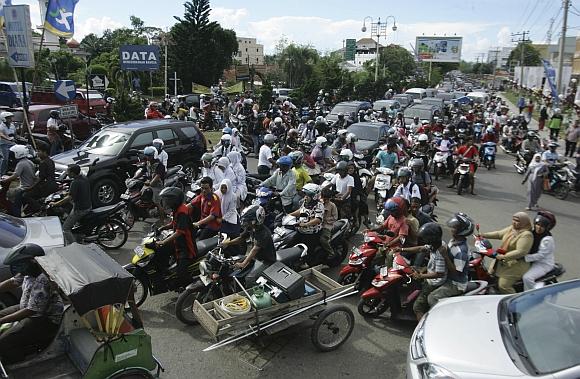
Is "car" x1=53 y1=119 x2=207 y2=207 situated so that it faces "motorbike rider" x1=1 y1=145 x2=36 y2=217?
yes

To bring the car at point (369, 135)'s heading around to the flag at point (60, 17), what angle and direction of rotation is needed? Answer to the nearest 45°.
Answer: approximately 45° to its right

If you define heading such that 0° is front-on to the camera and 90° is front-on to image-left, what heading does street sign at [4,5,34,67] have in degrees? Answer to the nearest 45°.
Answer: approximately 0°

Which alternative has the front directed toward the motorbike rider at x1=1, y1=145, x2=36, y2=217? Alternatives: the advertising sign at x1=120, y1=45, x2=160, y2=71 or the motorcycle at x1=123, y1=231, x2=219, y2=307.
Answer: the advertising sign

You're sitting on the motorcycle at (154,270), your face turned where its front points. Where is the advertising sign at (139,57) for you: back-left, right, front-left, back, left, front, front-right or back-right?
back-right

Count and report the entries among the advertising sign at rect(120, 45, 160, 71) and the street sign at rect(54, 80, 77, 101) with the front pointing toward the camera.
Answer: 2

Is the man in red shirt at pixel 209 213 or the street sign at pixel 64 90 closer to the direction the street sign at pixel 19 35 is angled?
the man in red shirt

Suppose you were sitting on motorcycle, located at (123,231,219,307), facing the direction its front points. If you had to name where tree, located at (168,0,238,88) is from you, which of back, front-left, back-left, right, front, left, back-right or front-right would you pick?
back-right

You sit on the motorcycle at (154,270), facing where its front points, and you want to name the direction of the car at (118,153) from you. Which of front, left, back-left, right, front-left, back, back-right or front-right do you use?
back-right
